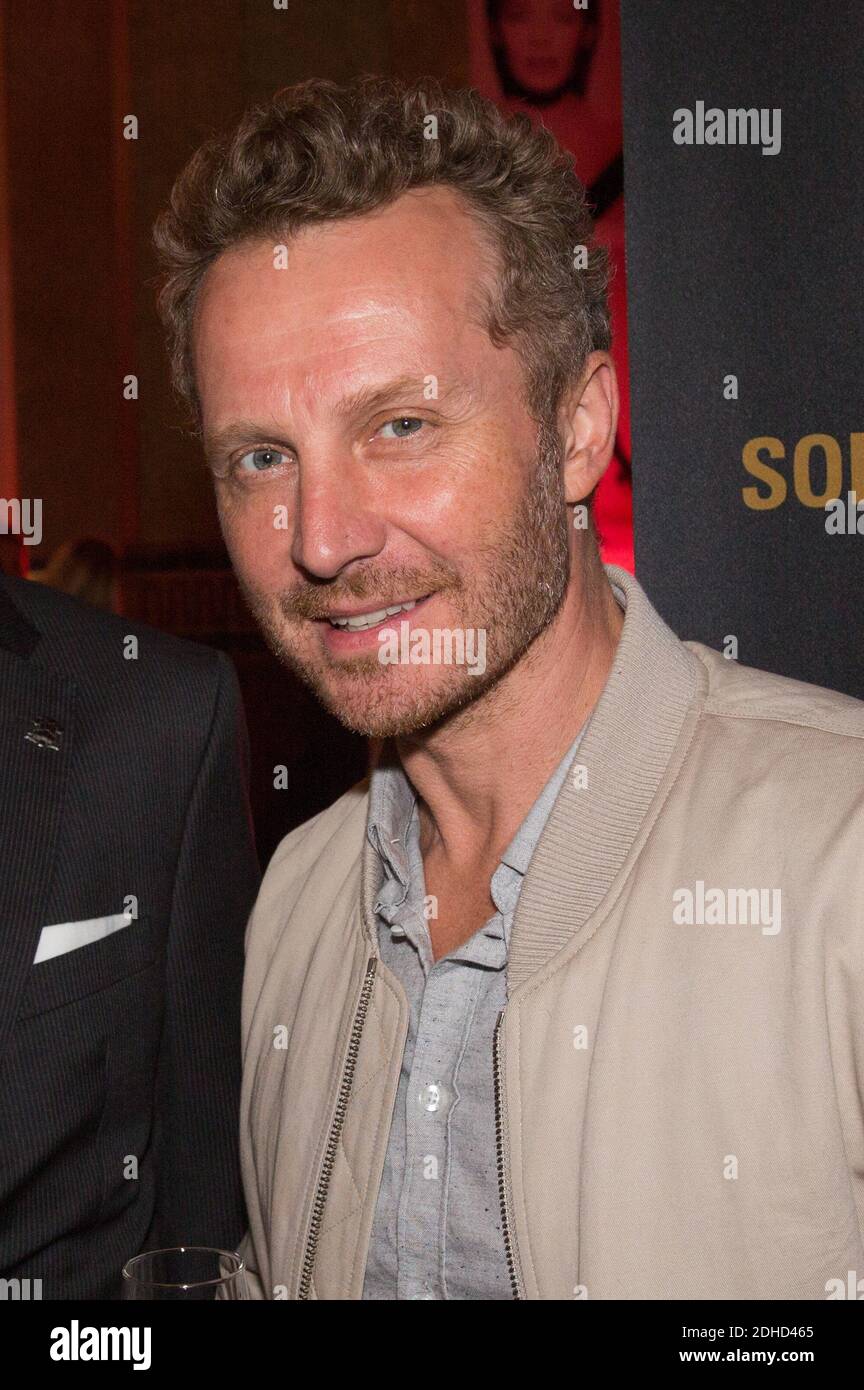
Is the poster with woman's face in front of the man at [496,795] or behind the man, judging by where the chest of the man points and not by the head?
behind

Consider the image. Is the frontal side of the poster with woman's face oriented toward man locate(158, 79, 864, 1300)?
yes

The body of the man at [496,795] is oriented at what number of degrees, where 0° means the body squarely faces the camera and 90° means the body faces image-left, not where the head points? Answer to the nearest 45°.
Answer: approximately 45°
